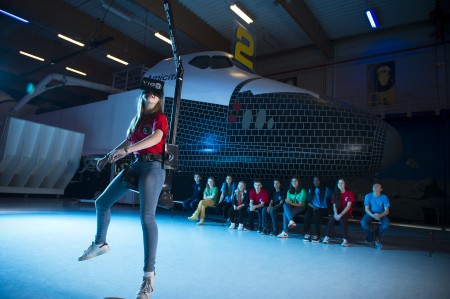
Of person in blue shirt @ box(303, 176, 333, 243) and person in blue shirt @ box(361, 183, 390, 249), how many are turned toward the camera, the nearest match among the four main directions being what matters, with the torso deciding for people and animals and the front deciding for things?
2

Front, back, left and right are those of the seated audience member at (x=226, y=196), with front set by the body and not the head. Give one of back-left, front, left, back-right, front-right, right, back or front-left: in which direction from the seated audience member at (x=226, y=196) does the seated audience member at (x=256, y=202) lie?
left

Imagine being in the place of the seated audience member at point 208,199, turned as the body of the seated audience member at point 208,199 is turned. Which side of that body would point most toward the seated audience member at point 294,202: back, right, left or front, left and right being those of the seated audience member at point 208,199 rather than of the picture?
left

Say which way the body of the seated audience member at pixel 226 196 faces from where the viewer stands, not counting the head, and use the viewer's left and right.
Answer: facing the viewer and to the left of the viewer

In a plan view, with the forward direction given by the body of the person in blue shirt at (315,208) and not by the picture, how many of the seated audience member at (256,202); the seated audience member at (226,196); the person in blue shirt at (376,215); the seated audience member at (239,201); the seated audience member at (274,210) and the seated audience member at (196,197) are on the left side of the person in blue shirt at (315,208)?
1

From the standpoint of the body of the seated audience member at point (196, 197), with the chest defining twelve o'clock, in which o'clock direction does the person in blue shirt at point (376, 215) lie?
The person in blue shirt is roughly at 9 o'clock from the seated audience member.

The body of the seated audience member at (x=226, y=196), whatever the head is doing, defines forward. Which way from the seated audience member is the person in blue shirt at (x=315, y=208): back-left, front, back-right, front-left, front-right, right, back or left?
left

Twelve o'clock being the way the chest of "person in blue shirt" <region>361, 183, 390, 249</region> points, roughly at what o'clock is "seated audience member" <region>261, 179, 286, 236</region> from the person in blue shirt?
The seated audience member is roughly at 3 o'clock from the person in blue shirt.

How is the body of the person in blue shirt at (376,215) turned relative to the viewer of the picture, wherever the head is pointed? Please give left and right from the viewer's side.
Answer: facing the viewer

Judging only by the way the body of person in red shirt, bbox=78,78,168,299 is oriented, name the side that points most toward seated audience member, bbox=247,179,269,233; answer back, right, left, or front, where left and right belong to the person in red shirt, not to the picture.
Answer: back

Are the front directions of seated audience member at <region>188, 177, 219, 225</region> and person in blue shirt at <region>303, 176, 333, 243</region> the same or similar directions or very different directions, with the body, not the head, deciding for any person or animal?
same or similar directions
